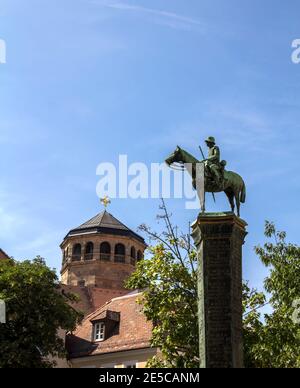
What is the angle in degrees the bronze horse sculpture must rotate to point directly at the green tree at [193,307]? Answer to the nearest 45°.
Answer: approximately 90° to its right

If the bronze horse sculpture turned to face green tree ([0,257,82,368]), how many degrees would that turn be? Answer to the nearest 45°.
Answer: approximately 45° to its right

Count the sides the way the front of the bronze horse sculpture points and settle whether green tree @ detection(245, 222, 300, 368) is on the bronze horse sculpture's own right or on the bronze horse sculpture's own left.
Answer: on the bronze horse sculpture's own right

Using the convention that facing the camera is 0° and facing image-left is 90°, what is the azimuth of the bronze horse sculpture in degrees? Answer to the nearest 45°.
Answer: approximately 90°
